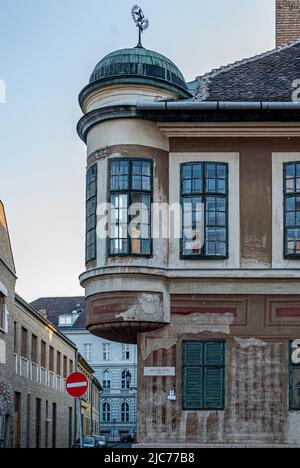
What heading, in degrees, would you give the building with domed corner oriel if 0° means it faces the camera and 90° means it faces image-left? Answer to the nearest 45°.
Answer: approximately 0°

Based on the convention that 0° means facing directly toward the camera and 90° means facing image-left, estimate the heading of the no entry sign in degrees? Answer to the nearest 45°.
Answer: approximately 0°

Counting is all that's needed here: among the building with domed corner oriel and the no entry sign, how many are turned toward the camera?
2
